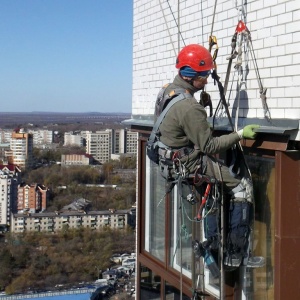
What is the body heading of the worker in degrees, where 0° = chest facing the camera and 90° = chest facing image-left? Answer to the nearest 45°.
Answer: approximately 270°

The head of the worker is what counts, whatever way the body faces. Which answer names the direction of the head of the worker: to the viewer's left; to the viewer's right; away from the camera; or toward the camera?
to the viewer's right
